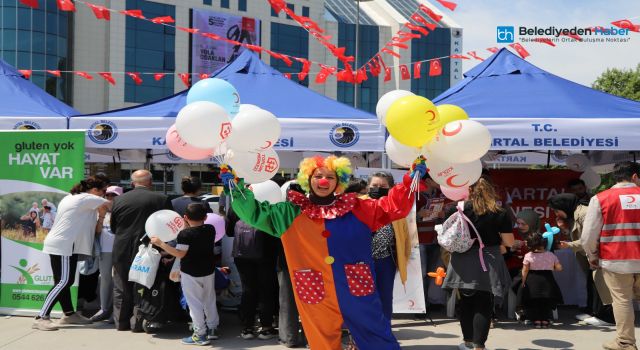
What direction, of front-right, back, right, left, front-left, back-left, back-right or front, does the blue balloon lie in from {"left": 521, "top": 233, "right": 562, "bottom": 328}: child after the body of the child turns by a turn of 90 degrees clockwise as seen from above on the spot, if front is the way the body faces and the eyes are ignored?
back-right

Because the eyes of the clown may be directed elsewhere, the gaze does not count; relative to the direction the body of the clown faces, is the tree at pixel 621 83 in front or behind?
behind

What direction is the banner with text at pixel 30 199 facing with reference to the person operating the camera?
facing the viewer

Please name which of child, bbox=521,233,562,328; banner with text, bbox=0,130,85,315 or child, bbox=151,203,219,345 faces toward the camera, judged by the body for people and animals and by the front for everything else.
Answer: the banner with text

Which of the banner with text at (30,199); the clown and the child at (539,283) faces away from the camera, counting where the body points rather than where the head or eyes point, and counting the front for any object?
the child

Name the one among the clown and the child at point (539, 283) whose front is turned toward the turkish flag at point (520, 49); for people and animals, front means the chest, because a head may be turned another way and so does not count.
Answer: the child

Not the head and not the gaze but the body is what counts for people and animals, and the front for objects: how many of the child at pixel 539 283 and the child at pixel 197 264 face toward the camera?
0

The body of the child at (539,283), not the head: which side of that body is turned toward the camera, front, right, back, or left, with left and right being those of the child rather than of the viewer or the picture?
back

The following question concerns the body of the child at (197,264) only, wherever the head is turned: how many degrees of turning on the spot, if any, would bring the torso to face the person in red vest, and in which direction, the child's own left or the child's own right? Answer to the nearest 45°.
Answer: approximately 135° to the child's own right

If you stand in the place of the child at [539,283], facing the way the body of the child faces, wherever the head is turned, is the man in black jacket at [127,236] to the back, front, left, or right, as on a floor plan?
left

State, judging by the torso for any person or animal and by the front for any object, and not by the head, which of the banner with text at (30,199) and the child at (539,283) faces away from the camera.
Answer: the child

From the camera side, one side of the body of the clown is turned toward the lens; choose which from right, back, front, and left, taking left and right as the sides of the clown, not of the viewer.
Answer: front

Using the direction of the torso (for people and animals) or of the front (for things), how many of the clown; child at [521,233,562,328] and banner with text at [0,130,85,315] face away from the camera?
1

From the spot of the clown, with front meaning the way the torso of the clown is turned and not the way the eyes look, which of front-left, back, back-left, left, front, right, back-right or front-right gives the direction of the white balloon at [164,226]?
back-right

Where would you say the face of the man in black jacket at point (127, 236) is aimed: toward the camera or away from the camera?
away from the camera
